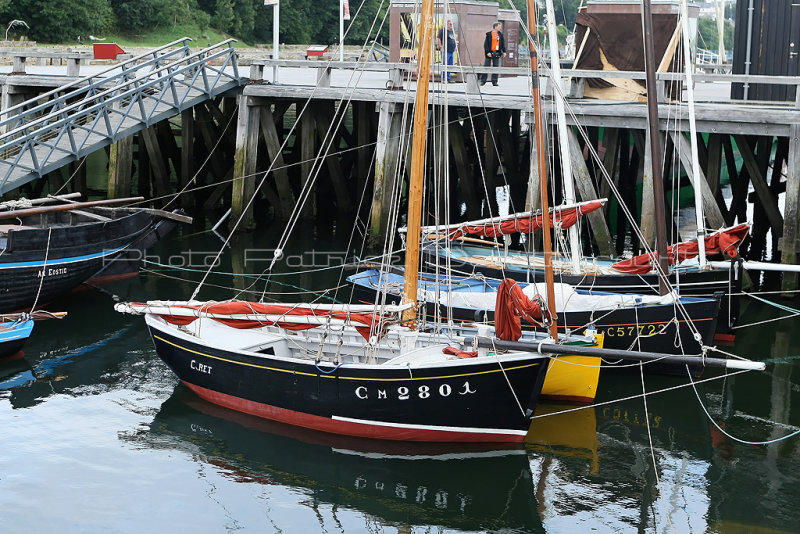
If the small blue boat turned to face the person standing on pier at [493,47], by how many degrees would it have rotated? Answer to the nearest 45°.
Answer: approximately 45° to its left

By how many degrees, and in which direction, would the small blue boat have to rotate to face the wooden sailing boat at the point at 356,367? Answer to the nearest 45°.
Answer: approximately 45° to its right

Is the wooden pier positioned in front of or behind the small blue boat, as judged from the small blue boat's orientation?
in front

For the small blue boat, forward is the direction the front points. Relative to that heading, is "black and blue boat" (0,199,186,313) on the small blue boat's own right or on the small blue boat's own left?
on the small blue boat's own left

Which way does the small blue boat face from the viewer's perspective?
to the viewer's right

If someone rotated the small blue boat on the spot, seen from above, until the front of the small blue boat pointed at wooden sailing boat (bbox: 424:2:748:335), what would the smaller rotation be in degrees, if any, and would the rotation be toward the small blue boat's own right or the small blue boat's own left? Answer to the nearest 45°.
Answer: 0° — it already faces it
